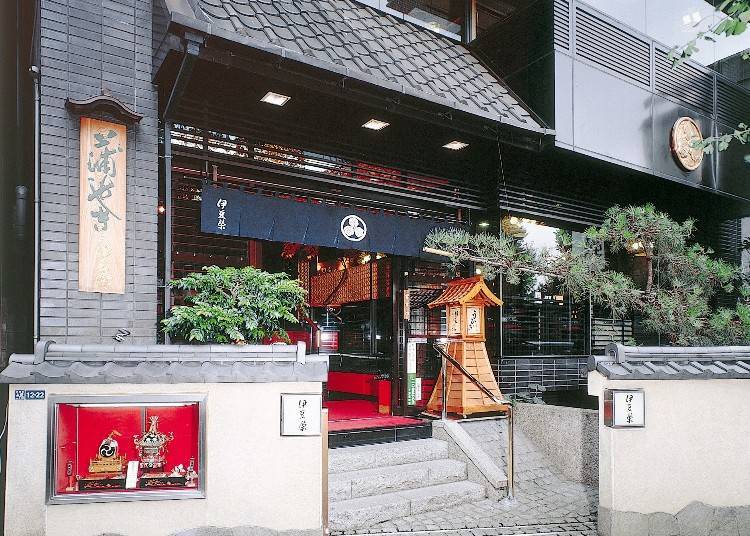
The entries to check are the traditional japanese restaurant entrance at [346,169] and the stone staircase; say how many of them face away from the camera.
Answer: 0

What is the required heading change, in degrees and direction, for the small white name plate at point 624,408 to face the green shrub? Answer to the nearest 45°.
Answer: approximately 90° to its right

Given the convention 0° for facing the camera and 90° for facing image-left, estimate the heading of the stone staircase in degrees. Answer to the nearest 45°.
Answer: approximately 315°

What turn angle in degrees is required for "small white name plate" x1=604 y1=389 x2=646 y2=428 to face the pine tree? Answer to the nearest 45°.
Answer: approximately 180°
